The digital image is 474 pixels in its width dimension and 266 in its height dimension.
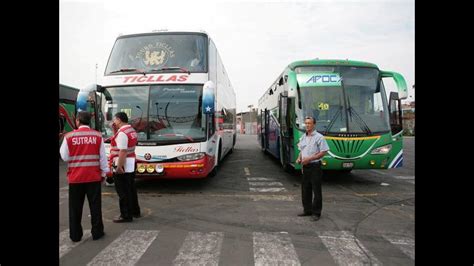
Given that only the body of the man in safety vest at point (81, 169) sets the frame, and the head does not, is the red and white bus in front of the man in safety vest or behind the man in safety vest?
in front

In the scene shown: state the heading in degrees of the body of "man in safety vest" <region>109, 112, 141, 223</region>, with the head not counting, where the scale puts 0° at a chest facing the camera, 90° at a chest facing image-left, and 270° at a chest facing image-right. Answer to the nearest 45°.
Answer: approximately 90°

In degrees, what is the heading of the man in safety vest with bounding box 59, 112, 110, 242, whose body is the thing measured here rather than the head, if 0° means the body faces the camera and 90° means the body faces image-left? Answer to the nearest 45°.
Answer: approximately 180°

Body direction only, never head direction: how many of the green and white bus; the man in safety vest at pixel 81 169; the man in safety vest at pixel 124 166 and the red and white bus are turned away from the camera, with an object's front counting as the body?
1

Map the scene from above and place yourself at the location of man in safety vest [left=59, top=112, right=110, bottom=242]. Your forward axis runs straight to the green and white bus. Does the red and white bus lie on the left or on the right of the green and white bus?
left

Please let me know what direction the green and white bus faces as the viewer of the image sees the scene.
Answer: facing the viewer

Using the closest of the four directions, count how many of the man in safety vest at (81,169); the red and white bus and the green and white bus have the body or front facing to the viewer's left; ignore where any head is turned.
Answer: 0

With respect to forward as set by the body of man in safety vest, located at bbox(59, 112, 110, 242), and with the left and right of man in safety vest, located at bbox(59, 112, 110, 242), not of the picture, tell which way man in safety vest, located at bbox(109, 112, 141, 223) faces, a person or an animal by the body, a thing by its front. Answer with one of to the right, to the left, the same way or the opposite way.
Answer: to the left

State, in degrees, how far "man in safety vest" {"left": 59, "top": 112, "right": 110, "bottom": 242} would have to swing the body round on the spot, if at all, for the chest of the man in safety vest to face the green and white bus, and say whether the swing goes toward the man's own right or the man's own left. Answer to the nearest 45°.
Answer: approximately 90° to the man's own right

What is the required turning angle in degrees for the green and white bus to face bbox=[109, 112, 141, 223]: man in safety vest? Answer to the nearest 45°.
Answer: approximately 45° to its right

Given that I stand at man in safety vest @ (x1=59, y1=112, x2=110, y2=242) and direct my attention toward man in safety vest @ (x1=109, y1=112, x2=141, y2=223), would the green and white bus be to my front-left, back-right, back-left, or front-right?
front-right

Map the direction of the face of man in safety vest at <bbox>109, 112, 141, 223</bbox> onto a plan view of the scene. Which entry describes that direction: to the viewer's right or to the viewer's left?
to the viewer's left

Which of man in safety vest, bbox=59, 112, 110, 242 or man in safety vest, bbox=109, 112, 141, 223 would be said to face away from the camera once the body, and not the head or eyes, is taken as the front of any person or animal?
man in safety vest, bbox=59, 112, 110, 242

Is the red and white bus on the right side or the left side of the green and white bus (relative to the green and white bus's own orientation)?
on its right

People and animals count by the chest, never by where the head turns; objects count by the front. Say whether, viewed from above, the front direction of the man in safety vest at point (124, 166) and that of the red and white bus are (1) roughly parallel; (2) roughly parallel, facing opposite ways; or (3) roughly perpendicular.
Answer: roughly perpendicular

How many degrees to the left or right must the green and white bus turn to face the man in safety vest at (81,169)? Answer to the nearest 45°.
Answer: approximately 45° to its right

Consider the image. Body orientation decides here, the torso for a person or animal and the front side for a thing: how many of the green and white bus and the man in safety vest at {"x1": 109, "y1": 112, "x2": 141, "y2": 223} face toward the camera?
1

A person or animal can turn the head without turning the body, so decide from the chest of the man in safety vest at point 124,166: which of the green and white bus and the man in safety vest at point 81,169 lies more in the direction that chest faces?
the man in safety vest
